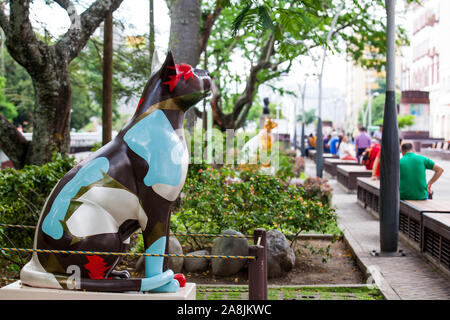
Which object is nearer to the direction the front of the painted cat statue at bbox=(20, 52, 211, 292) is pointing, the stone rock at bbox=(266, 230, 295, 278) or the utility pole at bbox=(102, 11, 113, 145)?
the stone rock

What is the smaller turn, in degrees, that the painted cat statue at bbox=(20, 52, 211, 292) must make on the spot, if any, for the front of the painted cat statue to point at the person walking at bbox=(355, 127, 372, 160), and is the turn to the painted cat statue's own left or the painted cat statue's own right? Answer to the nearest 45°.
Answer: approximately 45° to the painted cat statue's own left

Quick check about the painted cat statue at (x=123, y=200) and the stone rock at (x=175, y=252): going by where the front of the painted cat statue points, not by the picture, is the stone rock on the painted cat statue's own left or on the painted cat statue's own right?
on the painted cat statue's own left

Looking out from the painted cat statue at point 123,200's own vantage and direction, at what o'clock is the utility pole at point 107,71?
The utility pole is roughly at 9 o'clock from the painted cat statue.

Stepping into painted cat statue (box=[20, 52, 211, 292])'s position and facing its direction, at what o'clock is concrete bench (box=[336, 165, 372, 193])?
The concrete bench is roughly at 10 o'clock from the painted cat statue.

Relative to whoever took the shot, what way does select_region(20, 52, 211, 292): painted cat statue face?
facing to the right of the viewer

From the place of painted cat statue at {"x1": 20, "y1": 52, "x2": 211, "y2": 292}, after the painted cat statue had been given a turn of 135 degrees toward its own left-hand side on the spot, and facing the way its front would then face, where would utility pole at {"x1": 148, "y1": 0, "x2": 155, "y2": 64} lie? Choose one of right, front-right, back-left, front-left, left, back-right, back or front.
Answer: front-right

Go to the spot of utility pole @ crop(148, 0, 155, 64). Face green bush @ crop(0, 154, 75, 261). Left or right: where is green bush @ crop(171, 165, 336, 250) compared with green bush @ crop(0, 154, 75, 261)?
left

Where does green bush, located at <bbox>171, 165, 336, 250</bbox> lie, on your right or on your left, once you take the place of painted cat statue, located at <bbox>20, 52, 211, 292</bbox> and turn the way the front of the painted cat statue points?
on your left

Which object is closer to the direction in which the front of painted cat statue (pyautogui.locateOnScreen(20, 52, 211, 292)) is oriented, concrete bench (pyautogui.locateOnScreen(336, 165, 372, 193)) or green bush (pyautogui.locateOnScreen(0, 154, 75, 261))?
the concrete bench

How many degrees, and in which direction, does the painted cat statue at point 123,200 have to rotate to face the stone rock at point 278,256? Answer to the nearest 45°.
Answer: approximately 45° to its left

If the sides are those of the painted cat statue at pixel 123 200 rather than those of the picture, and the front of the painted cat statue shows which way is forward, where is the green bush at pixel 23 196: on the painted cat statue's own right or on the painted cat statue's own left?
on the painted cat statue's own left
